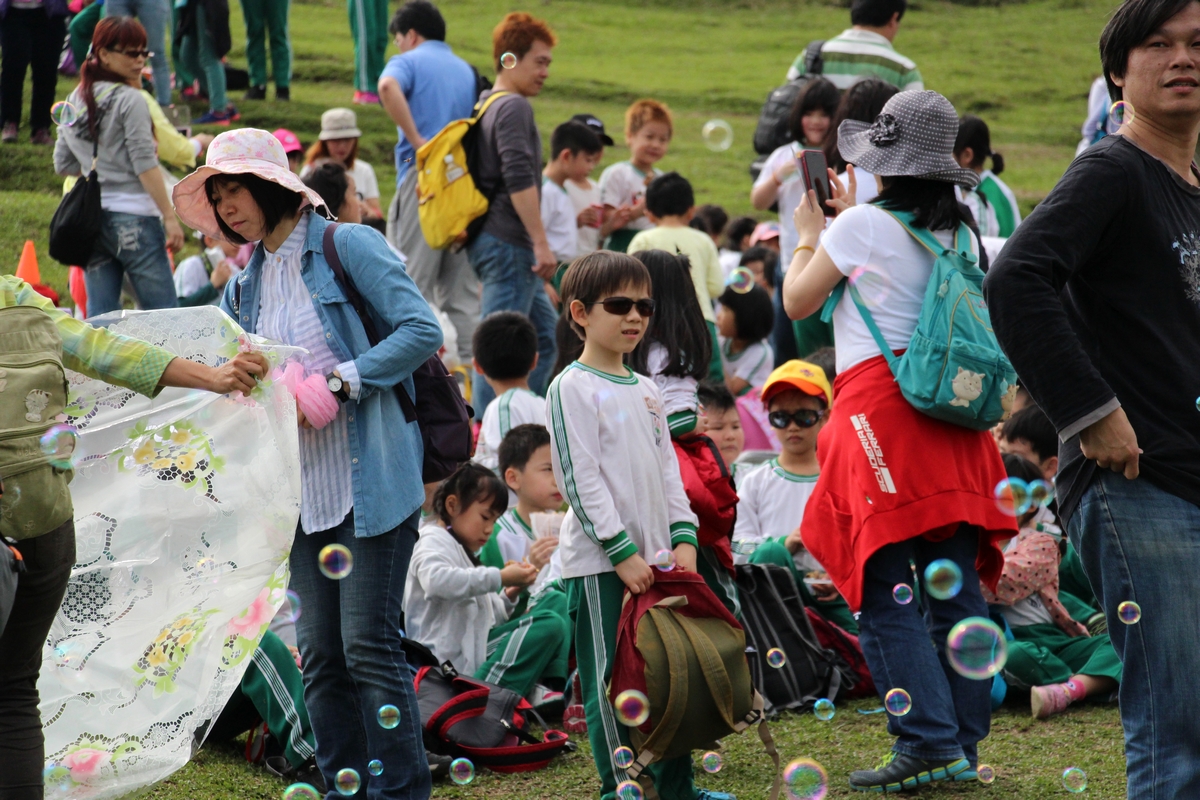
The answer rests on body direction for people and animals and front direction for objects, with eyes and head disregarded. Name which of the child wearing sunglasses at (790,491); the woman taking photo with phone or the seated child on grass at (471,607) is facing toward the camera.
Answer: the child wearing sunglasses

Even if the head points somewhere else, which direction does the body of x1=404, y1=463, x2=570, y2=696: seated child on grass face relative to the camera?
to the viewer's right

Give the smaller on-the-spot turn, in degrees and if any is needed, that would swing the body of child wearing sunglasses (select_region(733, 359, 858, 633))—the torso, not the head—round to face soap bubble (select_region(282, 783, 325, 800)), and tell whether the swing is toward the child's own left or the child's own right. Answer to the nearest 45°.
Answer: approximately 45° to the child's own right

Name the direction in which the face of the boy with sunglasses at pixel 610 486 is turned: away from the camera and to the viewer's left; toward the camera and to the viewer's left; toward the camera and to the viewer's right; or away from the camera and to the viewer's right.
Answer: toward the camera and to the viewer's right

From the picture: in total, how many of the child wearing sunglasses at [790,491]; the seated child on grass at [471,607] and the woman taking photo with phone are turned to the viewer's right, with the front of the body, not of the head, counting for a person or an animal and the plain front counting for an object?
1

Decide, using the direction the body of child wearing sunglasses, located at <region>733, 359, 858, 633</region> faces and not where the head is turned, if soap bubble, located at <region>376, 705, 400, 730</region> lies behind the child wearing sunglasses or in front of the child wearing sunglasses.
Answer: in front

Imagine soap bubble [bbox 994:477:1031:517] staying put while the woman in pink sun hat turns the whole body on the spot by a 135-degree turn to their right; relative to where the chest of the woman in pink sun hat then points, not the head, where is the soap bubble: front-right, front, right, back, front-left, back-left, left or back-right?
right

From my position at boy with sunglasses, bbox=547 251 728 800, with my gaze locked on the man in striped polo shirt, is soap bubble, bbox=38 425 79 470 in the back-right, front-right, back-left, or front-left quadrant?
back-left

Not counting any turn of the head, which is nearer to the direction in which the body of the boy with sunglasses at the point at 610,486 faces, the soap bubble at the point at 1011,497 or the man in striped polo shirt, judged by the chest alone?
the soap bubble

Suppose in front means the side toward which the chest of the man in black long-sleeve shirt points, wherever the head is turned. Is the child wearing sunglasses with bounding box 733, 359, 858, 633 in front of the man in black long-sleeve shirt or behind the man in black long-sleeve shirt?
behind
